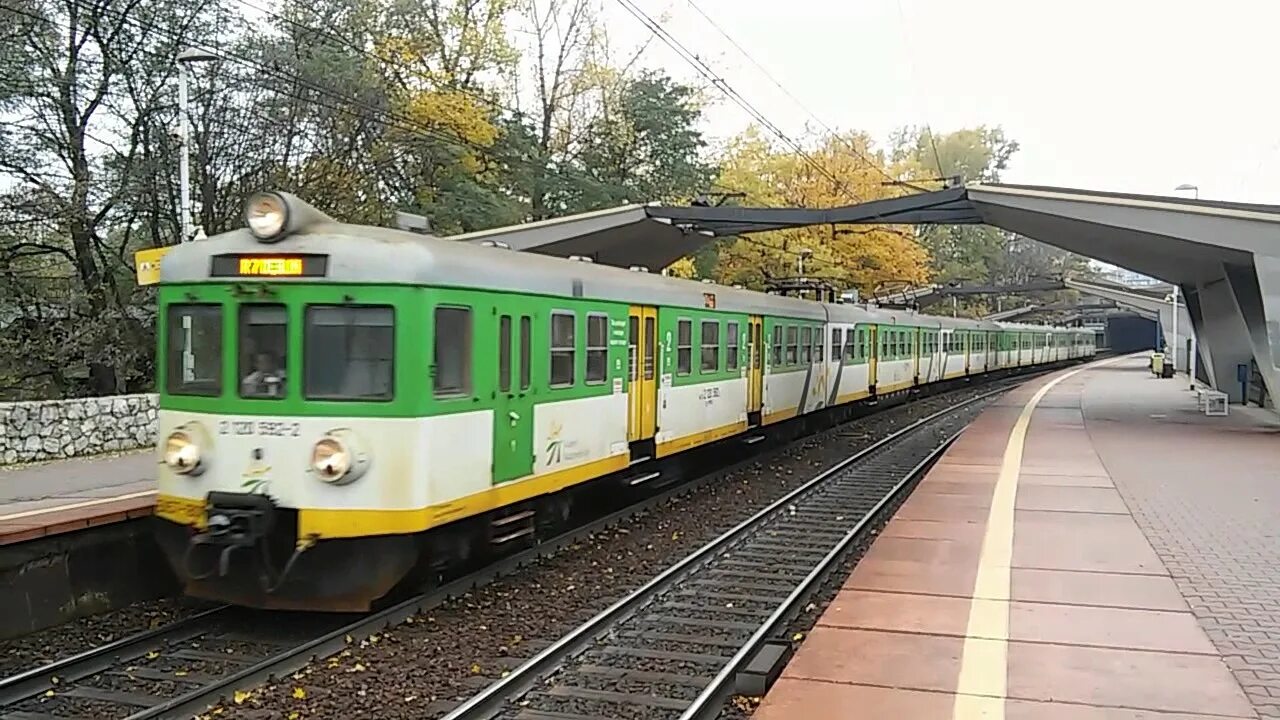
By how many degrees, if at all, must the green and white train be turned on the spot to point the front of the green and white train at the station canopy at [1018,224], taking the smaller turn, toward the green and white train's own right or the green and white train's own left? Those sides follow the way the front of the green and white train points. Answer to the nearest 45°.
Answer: approximately 180°

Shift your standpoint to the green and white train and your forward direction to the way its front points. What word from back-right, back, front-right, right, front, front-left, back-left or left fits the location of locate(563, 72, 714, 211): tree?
back-right

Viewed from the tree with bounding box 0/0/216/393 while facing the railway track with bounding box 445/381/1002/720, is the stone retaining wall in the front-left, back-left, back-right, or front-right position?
front-right

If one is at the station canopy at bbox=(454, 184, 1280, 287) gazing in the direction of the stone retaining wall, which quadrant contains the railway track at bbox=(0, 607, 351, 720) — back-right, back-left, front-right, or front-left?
front-left

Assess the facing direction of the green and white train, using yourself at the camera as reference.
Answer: facing the viewer and to the left of the viewer

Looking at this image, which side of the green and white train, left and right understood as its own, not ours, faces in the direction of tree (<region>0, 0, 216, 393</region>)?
right
